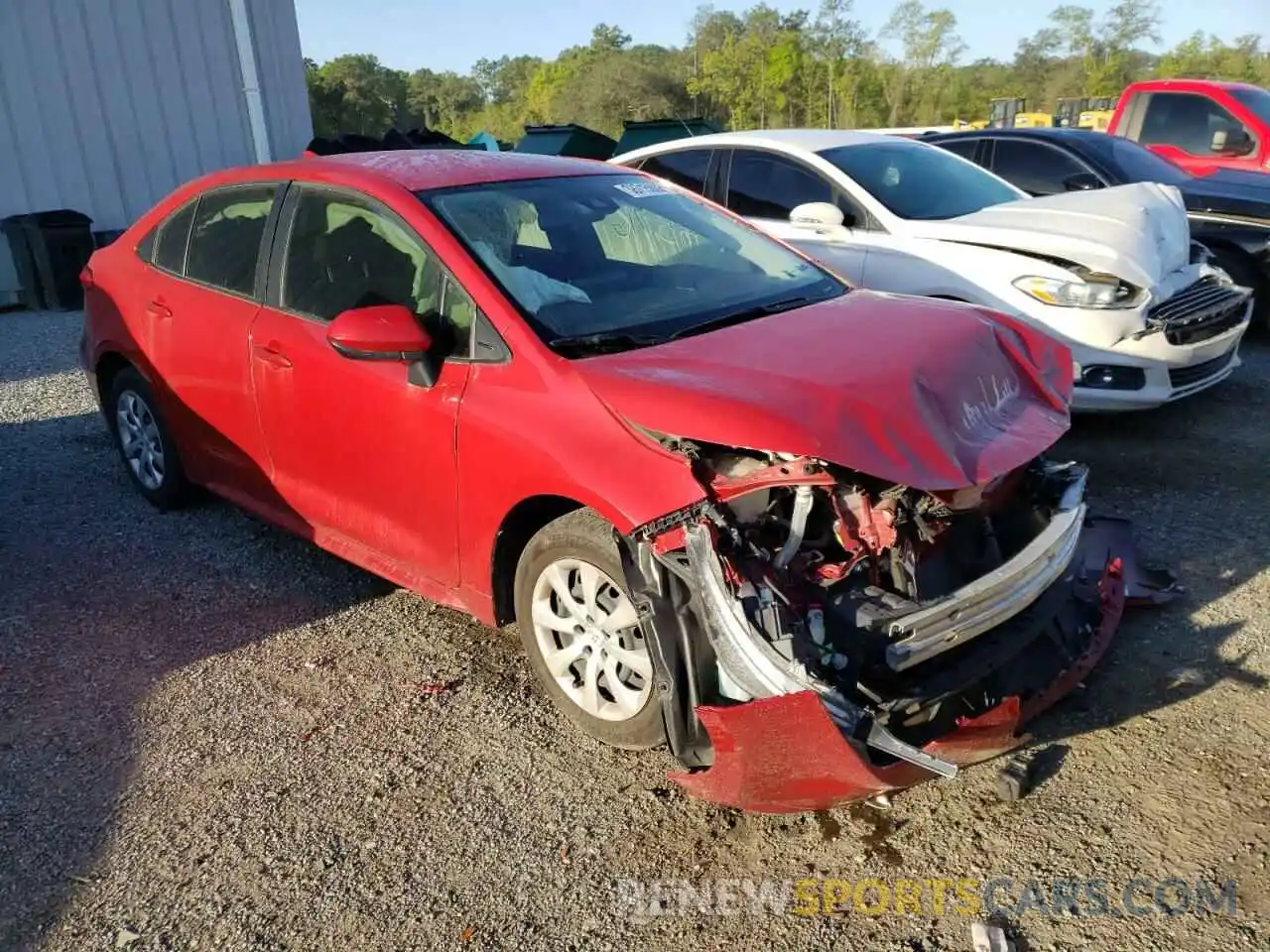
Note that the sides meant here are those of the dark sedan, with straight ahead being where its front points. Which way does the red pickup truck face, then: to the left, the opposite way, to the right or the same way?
the same way

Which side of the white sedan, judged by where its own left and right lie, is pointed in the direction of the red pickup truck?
left

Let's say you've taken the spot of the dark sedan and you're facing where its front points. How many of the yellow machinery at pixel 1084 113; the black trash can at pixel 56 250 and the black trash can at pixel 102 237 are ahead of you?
0

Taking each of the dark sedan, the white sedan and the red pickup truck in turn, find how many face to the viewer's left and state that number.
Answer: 0

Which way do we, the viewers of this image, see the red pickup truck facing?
facing the viewer and to the right of the viewer

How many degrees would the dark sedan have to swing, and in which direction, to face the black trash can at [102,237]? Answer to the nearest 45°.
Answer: approximately 135° to its right

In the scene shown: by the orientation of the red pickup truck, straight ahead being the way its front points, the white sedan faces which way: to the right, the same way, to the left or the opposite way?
the same way

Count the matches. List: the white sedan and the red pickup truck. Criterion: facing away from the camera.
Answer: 0

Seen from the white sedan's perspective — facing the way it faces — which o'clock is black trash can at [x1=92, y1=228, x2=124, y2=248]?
The black trash can is roughly at 5 o'clock from the white sedan.

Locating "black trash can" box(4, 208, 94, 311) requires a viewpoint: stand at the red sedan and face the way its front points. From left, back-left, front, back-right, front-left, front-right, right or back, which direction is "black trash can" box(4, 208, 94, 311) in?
back

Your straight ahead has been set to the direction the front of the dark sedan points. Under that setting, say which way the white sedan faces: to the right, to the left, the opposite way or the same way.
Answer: the same way

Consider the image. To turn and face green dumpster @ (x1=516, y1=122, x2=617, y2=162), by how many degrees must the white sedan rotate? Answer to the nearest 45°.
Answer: approximately 180°
